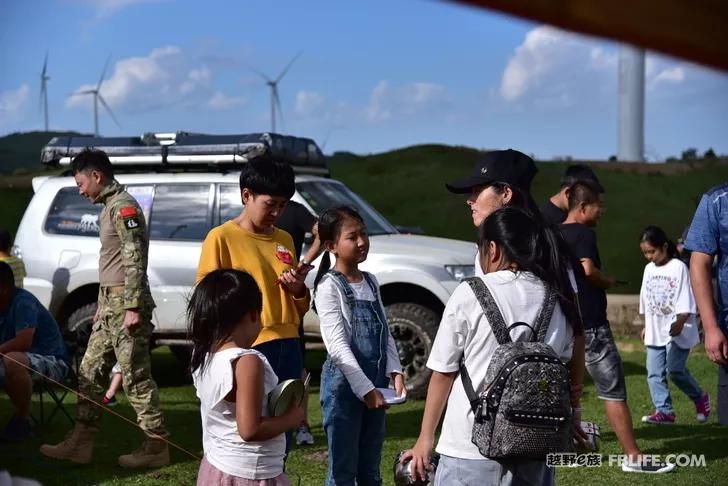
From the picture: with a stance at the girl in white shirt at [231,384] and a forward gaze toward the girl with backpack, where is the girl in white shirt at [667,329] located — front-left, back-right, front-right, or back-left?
front-left

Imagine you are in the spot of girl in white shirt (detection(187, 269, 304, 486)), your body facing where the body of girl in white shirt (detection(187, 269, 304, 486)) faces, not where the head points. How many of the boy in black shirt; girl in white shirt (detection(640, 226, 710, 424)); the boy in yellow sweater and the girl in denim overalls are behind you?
0

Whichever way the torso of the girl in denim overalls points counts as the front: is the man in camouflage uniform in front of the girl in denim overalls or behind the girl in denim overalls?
behind

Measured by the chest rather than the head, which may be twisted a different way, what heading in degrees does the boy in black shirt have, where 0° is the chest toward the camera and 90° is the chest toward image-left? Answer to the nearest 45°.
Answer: approximately 270°

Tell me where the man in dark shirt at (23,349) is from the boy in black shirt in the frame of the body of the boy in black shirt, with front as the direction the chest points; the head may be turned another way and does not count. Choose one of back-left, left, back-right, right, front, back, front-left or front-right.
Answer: back

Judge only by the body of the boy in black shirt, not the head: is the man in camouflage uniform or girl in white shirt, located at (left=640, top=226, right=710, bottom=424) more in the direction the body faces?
the girl in white shirt

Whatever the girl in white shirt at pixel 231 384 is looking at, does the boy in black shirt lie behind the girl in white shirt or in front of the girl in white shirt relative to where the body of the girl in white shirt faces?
in front

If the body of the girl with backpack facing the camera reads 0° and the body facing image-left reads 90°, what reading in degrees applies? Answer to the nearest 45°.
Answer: approximately 135°

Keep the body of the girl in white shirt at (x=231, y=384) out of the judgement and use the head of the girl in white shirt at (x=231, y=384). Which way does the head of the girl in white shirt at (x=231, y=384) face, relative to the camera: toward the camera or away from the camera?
away from the camera

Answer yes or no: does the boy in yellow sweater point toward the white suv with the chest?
no

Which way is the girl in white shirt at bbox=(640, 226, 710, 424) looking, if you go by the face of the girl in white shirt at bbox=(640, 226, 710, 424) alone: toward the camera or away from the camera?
toward the camera
